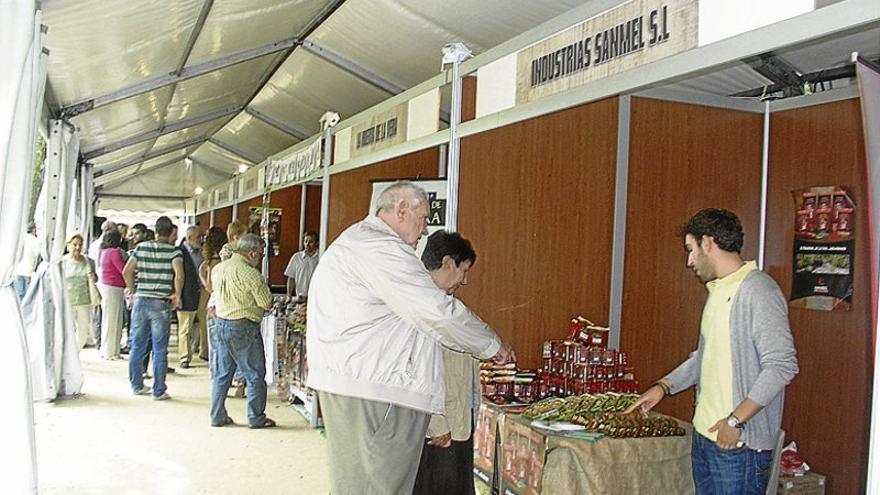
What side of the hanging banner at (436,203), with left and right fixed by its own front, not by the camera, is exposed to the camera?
front

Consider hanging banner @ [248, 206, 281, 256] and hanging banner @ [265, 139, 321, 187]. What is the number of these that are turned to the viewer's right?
0

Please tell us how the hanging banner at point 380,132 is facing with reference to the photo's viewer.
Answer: facing the viewer and to the left of the viewer

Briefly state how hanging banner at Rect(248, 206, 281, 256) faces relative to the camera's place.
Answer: facing the viewer

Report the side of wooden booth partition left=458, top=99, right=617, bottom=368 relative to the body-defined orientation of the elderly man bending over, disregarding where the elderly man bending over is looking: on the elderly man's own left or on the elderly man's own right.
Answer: on the elderly man's own left

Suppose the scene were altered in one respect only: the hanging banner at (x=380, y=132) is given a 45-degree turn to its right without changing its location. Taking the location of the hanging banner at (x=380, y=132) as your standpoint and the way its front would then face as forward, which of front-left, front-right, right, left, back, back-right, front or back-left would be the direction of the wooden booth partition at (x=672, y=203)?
back-left

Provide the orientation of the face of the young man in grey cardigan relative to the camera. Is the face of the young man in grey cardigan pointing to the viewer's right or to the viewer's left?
to the viewer's left

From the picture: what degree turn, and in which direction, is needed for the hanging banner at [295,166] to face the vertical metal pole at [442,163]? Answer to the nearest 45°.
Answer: approximately 90° to its left

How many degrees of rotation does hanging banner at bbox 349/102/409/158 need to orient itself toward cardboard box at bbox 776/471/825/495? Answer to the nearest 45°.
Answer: approximately 90° to its left
